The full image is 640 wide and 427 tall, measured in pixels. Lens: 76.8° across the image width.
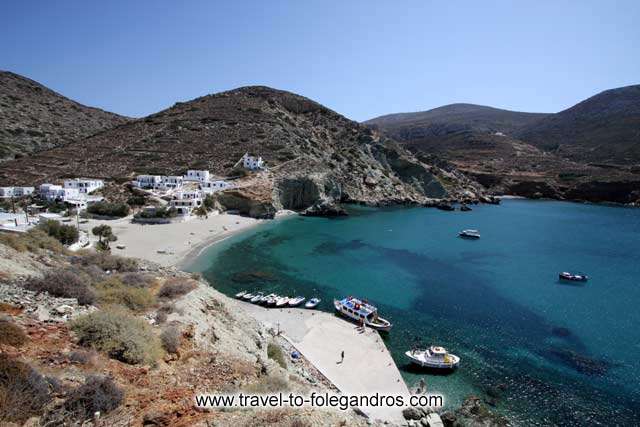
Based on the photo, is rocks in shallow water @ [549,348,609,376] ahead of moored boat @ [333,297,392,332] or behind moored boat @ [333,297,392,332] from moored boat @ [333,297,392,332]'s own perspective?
ahead

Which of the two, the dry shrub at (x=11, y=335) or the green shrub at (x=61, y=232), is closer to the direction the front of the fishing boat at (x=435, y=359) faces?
the green shrub

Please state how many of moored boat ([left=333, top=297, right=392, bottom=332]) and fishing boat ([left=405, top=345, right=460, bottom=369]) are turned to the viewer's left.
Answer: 1
